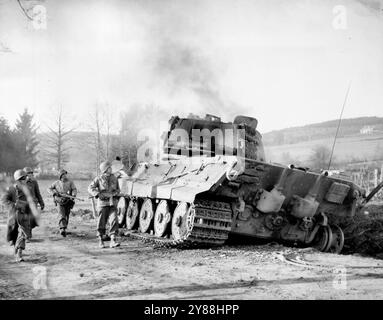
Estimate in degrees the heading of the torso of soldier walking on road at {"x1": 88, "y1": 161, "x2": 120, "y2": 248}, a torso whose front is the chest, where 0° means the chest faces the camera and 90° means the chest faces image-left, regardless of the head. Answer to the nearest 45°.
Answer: approximately 315°

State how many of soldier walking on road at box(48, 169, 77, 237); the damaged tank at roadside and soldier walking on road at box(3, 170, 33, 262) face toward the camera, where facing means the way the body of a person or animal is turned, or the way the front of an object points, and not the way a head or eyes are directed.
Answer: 2

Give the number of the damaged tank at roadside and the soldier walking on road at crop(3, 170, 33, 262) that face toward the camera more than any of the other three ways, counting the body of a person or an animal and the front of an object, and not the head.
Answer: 1

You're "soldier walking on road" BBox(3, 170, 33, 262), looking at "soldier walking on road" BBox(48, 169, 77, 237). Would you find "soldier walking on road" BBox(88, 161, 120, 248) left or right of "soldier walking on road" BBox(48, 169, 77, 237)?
right

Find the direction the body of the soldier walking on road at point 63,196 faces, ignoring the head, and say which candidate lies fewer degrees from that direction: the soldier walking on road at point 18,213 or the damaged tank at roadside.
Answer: the soldier walking on road
